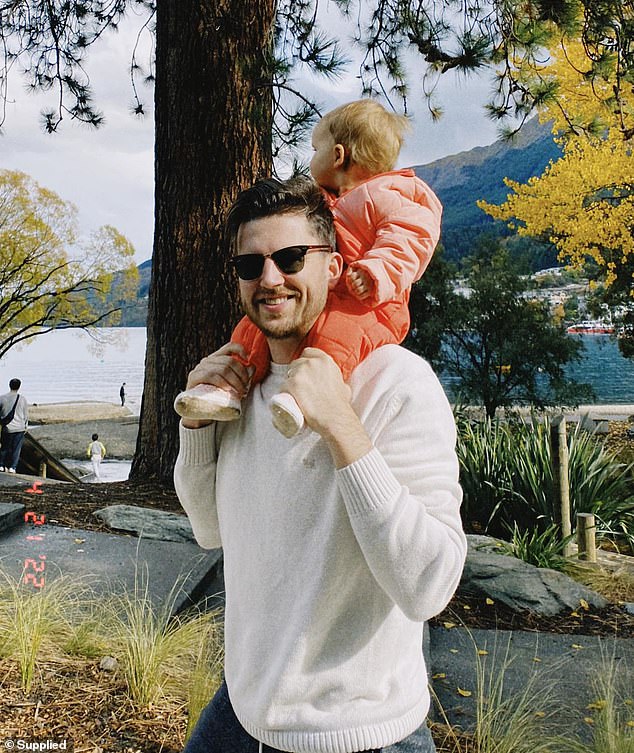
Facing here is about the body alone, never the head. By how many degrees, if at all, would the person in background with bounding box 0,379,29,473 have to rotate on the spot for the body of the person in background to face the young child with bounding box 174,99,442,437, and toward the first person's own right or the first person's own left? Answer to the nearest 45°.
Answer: approximately 180°

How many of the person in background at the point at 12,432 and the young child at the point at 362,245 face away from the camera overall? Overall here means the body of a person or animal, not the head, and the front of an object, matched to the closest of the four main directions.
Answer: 1

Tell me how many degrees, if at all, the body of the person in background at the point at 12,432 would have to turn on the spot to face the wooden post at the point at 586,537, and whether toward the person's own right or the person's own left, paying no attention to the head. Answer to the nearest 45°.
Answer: approximately 135° to the person's own right

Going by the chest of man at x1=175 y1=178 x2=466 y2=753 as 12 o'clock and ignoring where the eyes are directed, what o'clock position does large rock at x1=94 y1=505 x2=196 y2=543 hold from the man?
The large rock is roughly at 4 o'clock from the man.

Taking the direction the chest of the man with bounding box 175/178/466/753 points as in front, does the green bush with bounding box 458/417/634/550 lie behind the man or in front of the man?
behind

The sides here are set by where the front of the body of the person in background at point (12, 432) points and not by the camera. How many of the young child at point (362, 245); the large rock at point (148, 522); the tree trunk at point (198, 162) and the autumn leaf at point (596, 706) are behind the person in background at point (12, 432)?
4

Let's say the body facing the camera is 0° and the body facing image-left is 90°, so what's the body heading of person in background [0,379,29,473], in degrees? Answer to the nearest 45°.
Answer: approximately 180°

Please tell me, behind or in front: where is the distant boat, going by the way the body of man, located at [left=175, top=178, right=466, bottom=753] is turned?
behind
